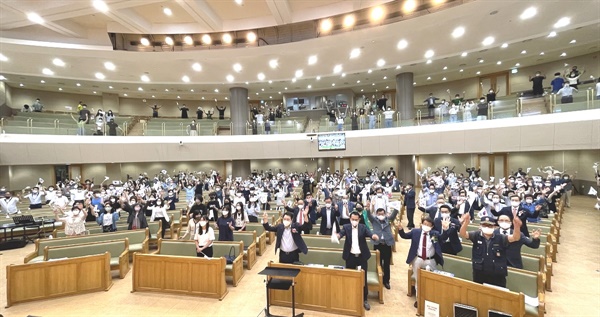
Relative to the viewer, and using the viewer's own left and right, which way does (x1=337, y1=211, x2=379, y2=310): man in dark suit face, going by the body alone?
facing the viewer

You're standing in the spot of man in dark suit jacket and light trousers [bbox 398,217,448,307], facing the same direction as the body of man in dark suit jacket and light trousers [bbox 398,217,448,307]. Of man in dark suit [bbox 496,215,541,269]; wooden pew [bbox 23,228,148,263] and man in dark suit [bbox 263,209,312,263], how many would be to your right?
2

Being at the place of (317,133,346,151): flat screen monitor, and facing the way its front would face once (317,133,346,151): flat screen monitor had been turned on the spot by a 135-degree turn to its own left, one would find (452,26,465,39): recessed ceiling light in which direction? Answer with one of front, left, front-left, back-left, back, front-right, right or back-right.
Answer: right

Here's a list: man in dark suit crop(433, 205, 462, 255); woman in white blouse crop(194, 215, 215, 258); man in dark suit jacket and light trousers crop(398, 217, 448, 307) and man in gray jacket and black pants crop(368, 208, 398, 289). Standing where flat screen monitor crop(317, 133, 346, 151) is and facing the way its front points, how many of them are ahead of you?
4

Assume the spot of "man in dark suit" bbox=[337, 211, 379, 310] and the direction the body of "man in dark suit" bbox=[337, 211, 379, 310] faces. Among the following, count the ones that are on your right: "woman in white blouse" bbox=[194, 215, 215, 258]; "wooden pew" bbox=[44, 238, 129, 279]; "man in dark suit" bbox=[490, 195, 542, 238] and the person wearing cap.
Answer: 2

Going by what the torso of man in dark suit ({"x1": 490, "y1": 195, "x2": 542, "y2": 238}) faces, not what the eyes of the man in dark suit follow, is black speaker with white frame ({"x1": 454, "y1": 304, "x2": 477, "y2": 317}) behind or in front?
in front

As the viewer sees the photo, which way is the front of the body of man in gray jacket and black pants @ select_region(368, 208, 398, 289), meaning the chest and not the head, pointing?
toward the camera

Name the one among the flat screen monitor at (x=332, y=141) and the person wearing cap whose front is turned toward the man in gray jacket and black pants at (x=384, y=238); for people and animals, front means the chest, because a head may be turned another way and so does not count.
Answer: the flat screen monitor

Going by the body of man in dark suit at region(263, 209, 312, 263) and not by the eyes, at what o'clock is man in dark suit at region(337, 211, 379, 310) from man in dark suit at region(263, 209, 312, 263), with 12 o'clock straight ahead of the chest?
man in dark suit at region(337, 211, 379, 310) is roughly at 10 o'clock from man in dark suit at region(263, 209, 312, 263).

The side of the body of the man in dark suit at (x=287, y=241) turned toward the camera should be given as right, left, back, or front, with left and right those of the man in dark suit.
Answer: front

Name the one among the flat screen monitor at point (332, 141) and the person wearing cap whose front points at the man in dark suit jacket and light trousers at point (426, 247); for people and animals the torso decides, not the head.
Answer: the flat screen monitor

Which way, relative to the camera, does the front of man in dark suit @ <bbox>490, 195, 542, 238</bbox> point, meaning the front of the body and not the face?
toward the camera

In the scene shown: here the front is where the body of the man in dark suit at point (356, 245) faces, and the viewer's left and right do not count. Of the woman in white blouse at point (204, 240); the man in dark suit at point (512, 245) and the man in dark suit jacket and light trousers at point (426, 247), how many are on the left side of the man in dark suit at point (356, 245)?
2

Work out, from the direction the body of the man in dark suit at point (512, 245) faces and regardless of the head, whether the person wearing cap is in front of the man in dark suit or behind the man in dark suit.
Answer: in front
